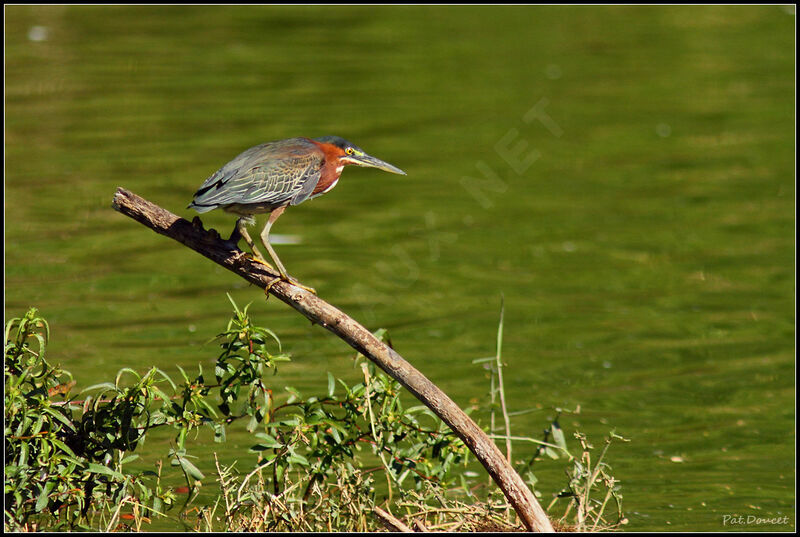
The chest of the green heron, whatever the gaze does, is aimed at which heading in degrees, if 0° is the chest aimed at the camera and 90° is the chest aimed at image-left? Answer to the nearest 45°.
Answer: approximately 270°
